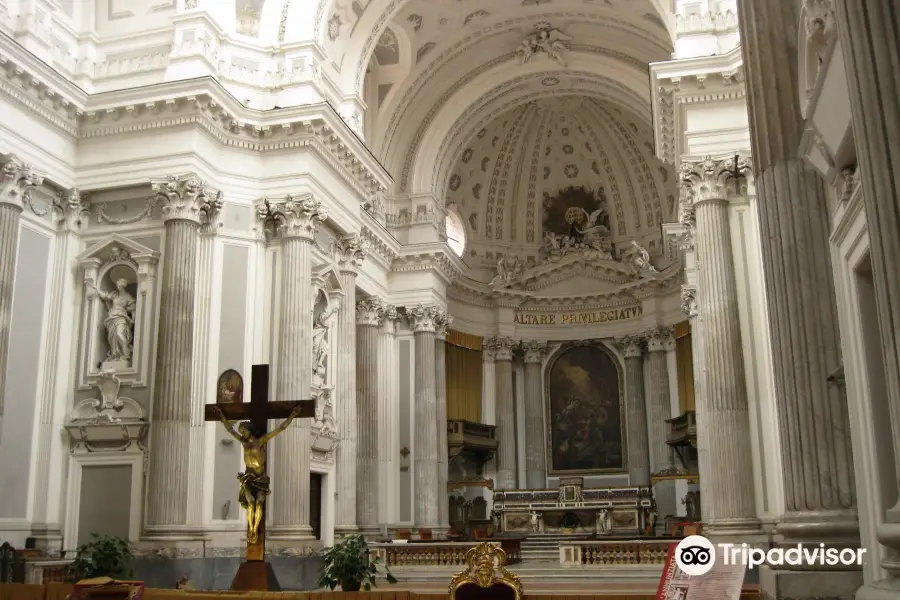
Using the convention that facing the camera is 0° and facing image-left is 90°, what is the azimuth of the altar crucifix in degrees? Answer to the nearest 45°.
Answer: approximately 0°

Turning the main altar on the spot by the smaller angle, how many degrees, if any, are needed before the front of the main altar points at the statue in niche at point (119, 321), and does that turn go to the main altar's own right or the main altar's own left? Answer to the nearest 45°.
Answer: approximately 45° to the main altar's own right

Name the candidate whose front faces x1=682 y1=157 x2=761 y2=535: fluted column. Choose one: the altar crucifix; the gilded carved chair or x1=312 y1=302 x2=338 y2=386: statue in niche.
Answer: the statue in niche

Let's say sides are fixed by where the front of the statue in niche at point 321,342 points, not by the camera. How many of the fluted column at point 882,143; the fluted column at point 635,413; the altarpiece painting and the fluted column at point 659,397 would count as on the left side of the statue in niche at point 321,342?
3

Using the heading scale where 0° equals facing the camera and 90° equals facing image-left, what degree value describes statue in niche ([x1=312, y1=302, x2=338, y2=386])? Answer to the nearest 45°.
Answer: approximately 315°

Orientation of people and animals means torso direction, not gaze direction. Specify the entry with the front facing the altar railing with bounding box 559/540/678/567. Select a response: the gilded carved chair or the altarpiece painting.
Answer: the altarpiece painting

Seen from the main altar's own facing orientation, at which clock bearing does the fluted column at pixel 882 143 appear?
The fluted column is roughly at 12 o'clock from the main altar.

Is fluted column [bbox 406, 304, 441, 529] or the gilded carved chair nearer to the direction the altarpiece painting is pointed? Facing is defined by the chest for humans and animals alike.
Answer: the gilded carved chair

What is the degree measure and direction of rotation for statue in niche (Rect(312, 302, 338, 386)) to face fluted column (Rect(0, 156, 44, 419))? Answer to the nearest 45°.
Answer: approximately 90° to its right

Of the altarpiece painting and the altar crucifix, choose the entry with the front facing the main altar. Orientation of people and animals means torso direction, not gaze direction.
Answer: the altarpiece painting

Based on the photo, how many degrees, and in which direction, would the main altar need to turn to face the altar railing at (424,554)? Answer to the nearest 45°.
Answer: approximately 45° to its right
